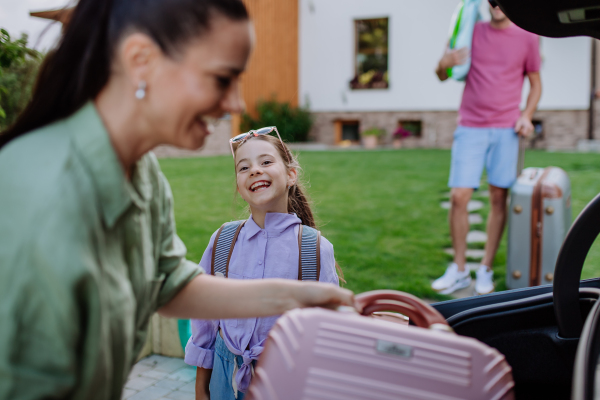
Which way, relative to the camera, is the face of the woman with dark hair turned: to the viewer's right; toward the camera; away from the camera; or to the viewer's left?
to the viewer's right

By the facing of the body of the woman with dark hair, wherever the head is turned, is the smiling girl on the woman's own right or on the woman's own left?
on the woman's own left

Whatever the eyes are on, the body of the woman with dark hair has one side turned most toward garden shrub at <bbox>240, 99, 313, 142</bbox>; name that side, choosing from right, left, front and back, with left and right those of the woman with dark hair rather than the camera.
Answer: left

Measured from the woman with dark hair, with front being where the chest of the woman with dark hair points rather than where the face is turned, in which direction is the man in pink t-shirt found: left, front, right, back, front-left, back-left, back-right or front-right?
front-left

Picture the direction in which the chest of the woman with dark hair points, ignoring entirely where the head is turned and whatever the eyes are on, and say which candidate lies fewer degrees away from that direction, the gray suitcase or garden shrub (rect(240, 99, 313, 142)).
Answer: the gray suitcase

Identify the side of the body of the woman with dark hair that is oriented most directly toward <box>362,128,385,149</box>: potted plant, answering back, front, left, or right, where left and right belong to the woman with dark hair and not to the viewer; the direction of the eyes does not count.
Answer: left

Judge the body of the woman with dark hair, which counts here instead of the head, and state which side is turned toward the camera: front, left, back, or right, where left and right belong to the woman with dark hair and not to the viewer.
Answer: right
